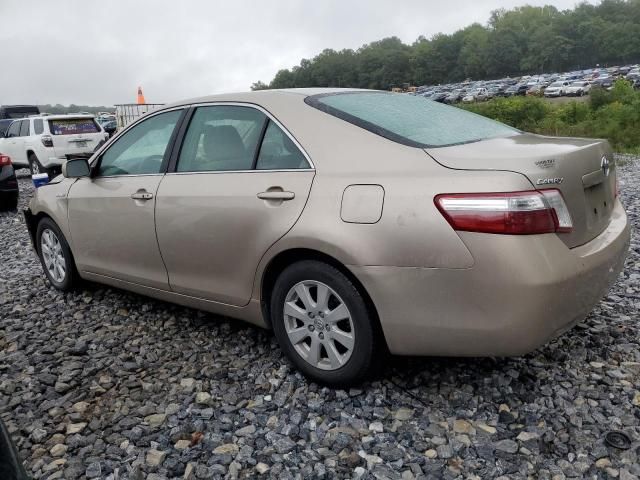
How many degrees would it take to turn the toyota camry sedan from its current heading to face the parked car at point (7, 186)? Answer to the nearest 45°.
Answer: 0° — it already faces it

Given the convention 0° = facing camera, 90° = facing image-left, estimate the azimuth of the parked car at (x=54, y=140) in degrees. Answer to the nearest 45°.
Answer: approximately 135°

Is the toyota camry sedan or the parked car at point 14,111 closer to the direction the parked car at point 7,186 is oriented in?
the parked car

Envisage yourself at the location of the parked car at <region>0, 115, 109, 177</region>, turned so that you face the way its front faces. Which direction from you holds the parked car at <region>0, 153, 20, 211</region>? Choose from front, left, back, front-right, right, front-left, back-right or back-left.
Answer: back-left

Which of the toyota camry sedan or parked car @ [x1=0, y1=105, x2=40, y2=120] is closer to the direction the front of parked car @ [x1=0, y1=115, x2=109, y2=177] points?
the parked car

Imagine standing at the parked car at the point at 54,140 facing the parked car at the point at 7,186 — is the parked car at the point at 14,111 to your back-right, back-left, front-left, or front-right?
back-right

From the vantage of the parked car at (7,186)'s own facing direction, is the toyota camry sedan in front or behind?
behind

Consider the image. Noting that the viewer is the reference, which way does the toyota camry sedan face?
facing away from the viewer and to the left of the viewer

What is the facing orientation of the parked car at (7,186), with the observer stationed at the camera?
facing away from the viewer and to the left of the viewer

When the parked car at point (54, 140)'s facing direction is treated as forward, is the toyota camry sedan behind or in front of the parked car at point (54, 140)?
behind
